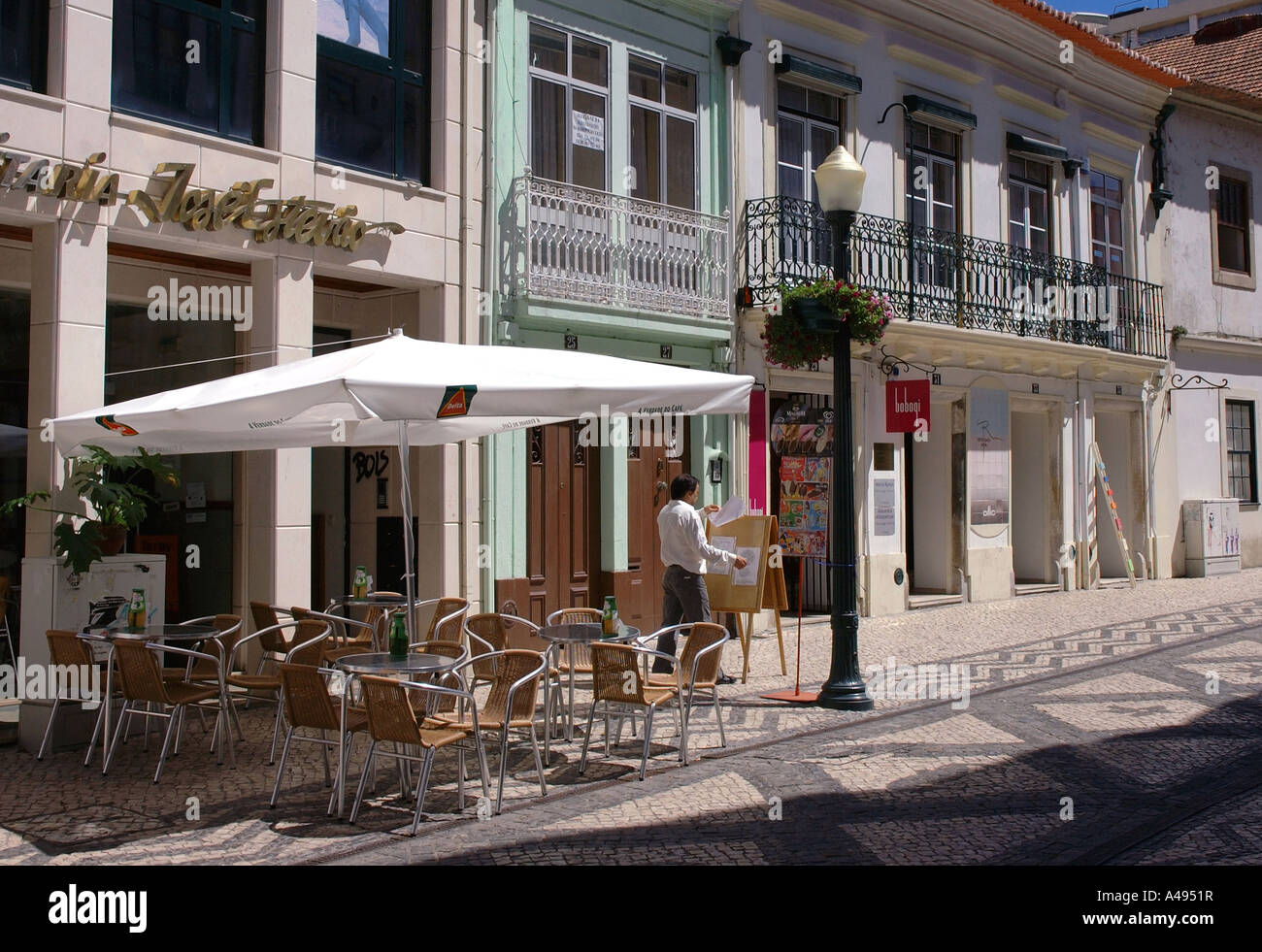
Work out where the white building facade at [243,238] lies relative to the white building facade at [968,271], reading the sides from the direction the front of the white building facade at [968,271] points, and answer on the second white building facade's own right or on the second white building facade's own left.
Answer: on the second white building facade's own right

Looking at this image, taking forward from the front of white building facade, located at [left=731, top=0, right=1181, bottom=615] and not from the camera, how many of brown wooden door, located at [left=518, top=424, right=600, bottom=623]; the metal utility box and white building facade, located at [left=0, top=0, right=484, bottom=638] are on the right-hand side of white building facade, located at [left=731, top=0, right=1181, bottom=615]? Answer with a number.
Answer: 2

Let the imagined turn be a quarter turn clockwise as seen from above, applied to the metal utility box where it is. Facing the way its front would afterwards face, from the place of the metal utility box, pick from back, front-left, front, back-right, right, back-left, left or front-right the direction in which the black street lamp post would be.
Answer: front-left

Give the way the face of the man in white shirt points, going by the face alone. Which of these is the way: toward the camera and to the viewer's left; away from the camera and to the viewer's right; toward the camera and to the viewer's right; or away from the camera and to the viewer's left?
away from the camera and to the viewer's right

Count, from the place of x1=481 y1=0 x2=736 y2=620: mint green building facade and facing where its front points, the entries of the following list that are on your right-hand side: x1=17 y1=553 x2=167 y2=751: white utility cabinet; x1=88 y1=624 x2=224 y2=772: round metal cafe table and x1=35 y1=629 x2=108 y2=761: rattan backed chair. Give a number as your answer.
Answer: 3

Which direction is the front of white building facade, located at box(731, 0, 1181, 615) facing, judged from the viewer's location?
facing the viewer and to the right of the viewer

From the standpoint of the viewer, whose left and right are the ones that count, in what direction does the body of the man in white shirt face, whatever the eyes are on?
facing away from the viewer and to the right of the viewer

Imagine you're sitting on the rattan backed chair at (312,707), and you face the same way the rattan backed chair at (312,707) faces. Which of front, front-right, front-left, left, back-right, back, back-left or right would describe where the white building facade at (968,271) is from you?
front

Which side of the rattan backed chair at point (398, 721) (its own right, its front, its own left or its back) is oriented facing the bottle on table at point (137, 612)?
left

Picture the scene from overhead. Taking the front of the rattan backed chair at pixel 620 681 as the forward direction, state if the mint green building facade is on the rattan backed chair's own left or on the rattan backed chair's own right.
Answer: on the rattan backed chair's own left

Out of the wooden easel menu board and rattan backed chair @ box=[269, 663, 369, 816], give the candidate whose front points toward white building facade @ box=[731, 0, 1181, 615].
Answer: the rattan backed chair

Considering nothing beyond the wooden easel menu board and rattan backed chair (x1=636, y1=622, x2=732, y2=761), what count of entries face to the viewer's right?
0
